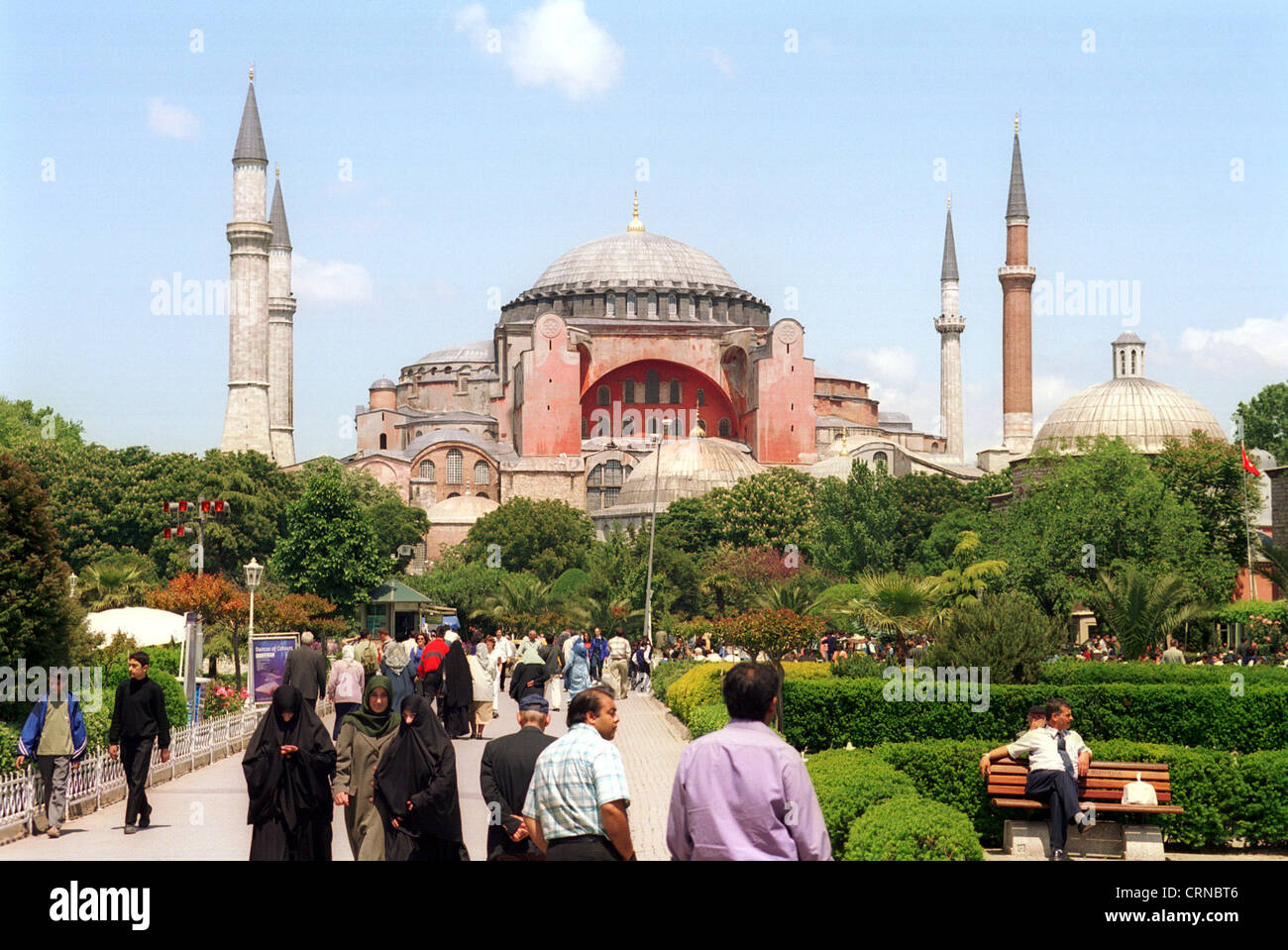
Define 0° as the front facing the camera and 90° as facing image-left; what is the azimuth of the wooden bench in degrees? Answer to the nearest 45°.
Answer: approximately 0°

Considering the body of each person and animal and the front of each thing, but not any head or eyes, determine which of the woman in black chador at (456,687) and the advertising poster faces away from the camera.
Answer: the woman in black chador

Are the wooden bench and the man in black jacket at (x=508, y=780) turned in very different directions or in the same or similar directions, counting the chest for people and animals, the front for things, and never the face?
very different directions

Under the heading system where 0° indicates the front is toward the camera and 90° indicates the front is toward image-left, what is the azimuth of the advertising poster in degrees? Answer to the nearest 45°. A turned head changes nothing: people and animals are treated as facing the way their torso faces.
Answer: approximately 0°

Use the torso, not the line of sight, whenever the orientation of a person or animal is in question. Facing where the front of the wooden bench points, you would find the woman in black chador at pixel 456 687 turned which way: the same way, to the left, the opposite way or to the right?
the opposite way

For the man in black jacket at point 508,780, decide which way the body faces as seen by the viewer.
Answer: away from the camera

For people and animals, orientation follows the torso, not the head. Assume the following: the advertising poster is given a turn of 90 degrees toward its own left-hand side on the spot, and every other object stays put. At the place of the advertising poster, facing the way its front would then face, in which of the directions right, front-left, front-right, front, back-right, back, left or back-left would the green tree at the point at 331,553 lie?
left

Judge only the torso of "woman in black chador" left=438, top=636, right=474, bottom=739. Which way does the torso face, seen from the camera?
away from the camera

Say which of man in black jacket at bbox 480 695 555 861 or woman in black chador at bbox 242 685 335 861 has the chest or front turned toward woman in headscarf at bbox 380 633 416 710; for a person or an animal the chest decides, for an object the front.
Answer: the man in black jacket
